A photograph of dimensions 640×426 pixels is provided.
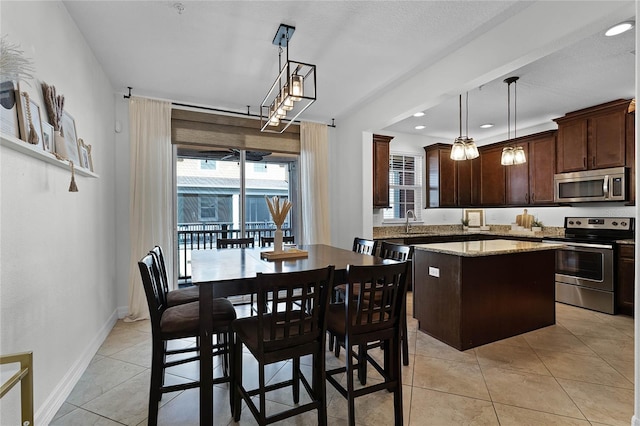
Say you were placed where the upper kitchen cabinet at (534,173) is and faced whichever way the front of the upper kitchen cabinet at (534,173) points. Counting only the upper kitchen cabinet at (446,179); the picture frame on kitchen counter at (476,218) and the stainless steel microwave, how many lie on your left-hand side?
1

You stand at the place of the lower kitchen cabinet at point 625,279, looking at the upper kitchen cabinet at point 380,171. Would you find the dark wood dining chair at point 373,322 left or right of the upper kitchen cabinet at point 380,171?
left

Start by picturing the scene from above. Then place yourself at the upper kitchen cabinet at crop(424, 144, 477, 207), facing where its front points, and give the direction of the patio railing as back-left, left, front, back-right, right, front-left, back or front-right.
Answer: front-right

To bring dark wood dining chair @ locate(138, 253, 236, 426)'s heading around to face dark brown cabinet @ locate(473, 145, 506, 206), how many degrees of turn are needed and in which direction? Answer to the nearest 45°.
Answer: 0° — it already faces it

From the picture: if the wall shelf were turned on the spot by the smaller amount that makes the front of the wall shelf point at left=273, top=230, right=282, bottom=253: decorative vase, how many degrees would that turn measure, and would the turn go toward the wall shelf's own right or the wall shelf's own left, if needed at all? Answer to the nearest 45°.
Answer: approximately 45° to the wall shelf's own left

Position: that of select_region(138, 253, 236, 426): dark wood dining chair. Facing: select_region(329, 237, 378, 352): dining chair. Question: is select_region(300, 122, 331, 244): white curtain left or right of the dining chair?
left

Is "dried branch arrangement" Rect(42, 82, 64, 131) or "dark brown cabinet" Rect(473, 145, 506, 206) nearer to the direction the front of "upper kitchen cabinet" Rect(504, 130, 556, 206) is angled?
the dried branch arrangement

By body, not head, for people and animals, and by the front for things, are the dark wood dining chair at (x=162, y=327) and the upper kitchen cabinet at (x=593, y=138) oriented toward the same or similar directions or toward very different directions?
very different directions
